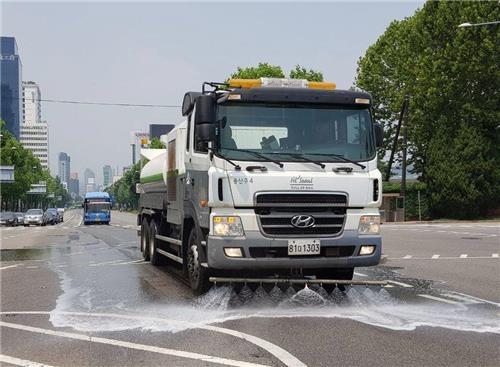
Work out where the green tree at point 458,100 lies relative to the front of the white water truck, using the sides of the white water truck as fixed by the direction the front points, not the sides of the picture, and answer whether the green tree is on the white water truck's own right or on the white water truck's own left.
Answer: on the white water truck's own left

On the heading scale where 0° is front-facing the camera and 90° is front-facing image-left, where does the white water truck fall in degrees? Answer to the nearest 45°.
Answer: approximately 315°
